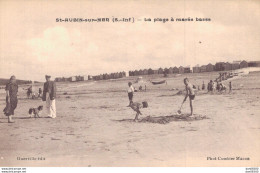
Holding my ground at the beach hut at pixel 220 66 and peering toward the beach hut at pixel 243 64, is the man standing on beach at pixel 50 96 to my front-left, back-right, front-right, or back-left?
back-right

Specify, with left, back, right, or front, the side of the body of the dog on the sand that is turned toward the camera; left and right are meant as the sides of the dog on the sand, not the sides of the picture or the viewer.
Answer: right
